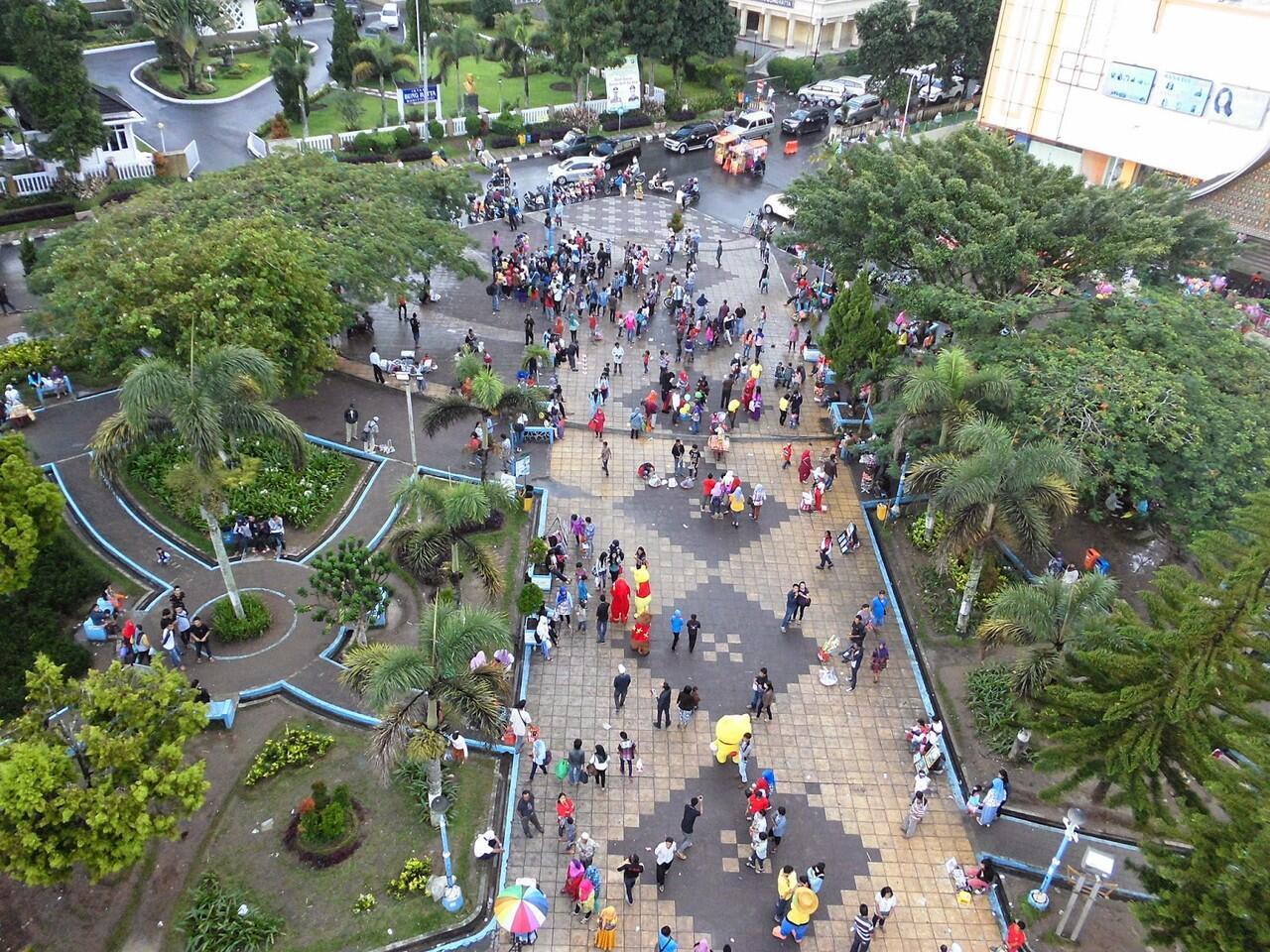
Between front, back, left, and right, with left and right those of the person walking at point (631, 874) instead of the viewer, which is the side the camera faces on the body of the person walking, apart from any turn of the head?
back

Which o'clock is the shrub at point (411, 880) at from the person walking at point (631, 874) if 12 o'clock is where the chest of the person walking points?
The shrub is roughly at 9 o'clock from the person walking.

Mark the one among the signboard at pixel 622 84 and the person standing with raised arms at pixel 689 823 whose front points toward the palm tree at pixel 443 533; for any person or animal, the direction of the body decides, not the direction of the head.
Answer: the signboard

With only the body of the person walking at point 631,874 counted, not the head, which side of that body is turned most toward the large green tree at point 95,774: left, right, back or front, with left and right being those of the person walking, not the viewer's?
left

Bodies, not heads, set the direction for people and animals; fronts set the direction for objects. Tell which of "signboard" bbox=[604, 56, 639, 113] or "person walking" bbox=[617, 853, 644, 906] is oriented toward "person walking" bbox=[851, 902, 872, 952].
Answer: the signboard

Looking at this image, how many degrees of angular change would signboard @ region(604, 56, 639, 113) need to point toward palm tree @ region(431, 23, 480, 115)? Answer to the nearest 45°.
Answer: approximately 90° to its right

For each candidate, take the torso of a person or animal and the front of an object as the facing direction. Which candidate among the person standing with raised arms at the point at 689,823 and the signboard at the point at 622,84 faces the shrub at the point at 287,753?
the signboard

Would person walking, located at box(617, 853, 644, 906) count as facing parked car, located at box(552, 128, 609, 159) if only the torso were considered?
yes

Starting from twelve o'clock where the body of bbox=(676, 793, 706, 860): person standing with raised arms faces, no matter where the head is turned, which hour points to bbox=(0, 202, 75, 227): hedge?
The hedge is roughly at 9 o'clock from the person standing with raised arms.

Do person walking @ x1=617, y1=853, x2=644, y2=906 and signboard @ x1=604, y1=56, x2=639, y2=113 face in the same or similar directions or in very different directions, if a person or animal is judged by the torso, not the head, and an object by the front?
very different directions

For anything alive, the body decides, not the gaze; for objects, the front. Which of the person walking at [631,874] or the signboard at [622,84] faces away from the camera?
the person walking

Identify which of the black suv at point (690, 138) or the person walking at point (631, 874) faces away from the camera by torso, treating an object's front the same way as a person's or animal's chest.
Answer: the person walking
